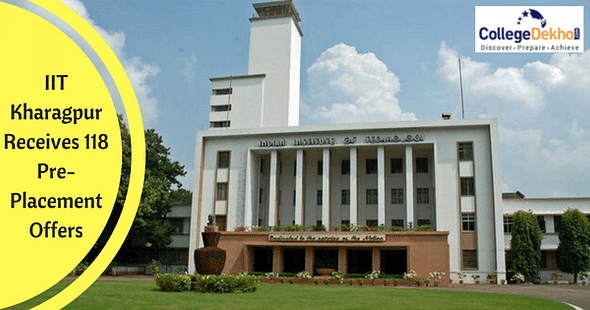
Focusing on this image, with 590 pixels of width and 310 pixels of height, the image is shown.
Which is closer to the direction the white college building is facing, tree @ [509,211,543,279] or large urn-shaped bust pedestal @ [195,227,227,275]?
the large urn-shaped bust pedestal

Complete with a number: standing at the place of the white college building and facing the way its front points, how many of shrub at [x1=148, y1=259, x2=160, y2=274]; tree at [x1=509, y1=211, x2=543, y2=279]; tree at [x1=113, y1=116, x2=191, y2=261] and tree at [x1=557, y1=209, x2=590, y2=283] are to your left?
2

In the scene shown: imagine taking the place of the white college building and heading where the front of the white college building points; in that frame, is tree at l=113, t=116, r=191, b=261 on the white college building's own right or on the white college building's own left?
on the white college building's own right

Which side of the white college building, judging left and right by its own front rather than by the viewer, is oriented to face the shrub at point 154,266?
right

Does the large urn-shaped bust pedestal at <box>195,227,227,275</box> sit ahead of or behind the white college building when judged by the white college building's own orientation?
ahead

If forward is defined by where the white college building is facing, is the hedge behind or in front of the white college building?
in front

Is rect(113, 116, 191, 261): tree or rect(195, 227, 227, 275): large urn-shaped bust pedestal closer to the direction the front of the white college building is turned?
the large urn-shaped bust pedestal

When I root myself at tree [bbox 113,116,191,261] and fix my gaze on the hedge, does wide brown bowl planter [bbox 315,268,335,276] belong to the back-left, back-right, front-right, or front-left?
front-left

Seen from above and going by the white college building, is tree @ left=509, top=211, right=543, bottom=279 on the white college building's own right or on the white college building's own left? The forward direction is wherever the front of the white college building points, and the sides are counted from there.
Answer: on the white college building's own left

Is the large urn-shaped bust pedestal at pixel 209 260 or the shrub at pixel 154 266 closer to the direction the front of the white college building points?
the large urn-shaped bust pedestal

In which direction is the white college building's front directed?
toward the camera

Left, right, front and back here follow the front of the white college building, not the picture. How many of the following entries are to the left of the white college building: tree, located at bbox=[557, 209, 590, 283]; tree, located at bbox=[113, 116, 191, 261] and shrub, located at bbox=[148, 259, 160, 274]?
1
